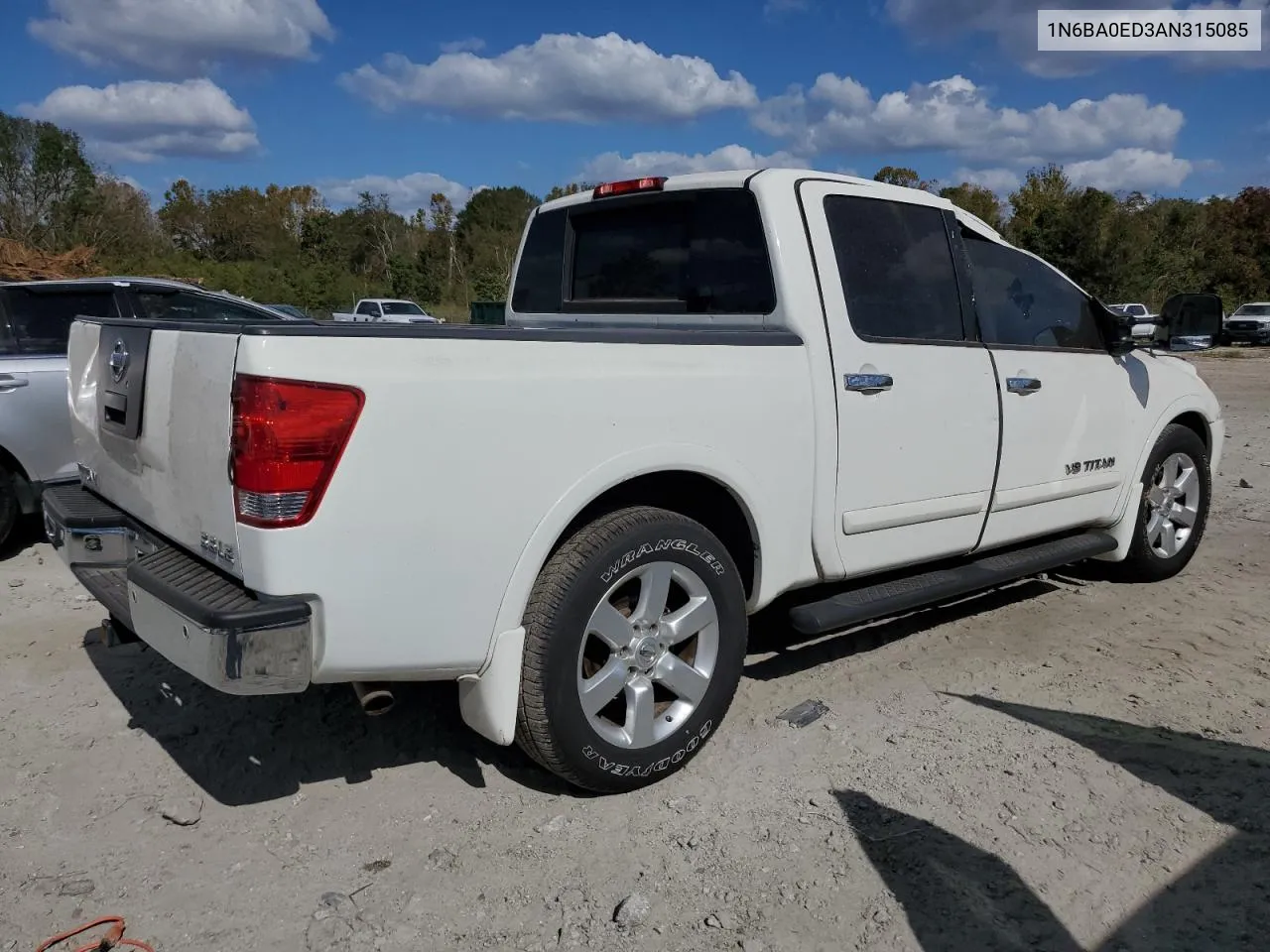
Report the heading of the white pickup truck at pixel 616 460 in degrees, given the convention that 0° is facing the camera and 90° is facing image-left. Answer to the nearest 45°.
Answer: approximately 225°

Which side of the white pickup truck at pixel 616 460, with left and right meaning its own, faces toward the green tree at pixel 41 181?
left

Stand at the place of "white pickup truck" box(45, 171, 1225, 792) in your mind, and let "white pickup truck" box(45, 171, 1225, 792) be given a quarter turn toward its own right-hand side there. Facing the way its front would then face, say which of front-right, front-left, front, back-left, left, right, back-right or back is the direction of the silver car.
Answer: back

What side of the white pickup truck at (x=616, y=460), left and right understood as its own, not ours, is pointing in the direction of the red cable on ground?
back
